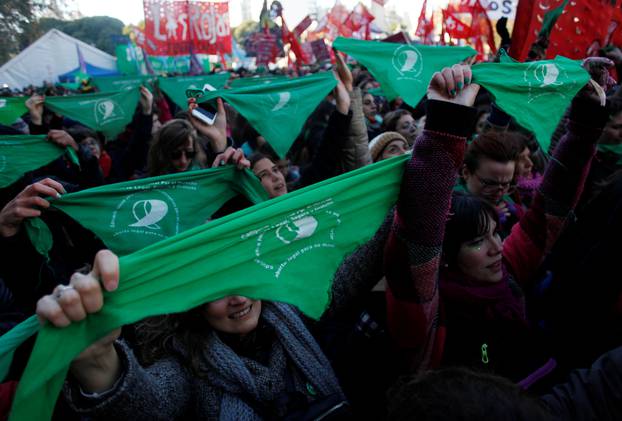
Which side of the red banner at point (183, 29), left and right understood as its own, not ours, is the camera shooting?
front

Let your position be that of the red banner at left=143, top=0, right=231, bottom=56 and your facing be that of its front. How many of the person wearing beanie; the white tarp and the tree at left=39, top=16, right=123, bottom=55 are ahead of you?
1

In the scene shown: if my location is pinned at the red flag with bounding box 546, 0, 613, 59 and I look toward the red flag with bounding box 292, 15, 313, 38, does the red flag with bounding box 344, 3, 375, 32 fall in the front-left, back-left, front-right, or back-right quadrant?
front-right

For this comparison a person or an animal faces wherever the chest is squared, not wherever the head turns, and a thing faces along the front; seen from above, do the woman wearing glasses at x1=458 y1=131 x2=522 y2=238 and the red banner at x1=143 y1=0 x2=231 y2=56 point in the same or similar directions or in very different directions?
same or similar directions

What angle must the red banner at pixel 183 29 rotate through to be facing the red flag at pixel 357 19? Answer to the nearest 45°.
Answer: approximately 90° to its left

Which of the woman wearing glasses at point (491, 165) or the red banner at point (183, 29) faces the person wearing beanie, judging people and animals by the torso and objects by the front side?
the red banner

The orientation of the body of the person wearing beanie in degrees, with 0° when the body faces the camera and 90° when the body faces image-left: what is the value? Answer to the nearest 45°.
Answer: approximately 315°

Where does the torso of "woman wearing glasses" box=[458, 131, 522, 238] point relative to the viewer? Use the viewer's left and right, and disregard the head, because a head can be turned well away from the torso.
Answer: facing the viewer and to the right of the viewer

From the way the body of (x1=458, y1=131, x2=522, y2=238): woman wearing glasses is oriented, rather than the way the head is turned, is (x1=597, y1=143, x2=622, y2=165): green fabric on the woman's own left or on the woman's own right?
on the woman's own left

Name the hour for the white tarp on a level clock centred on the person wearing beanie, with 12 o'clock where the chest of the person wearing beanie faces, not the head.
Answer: The white tarp is roughly at 6 o'clock from the person wearing beanie.

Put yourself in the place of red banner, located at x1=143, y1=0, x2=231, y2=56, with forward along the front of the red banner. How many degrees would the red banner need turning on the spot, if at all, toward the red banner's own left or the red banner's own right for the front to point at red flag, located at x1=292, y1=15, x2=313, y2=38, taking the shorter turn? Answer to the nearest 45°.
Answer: approximately 45° to the red banner's own left

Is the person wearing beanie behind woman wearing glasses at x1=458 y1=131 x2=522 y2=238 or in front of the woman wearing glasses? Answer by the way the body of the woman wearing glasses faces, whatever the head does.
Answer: behind
